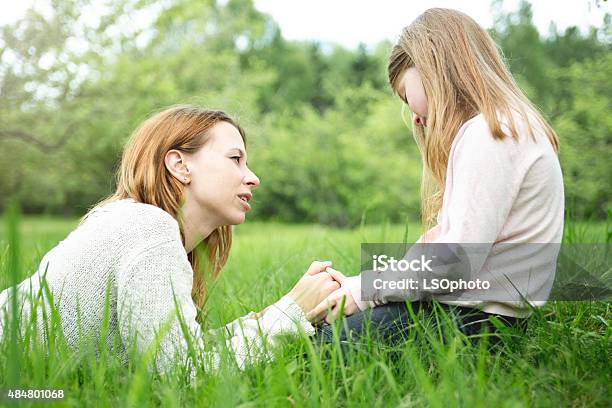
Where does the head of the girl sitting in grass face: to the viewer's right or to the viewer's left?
to the viewer's left

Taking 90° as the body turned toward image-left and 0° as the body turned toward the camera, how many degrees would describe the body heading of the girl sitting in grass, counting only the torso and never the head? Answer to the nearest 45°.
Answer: approximately 90°

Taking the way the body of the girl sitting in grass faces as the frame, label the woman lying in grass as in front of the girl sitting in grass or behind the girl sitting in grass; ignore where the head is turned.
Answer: in front
